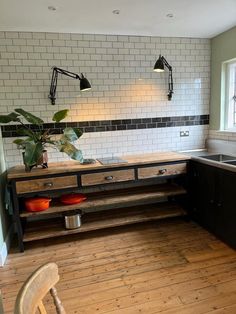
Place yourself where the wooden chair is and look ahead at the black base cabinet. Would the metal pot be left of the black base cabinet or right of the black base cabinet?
left

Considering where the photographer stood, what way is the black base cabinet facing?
facing the viewer and to the left of the viewer

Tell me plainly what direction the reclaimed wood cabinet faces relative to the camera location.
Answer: facing the viewer and to the right of the viewer

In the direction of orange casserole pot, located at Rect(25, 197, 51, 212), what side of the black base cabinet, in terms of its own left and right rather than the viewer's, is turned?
front

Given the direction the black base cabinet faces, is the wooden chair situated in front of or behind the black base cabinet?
in front

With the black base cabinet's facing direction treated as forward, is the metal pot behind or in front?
in front

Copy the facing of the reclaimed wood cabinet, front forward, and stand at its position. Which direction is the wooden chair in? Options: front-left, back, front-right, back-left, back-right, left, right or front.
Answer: front-right
